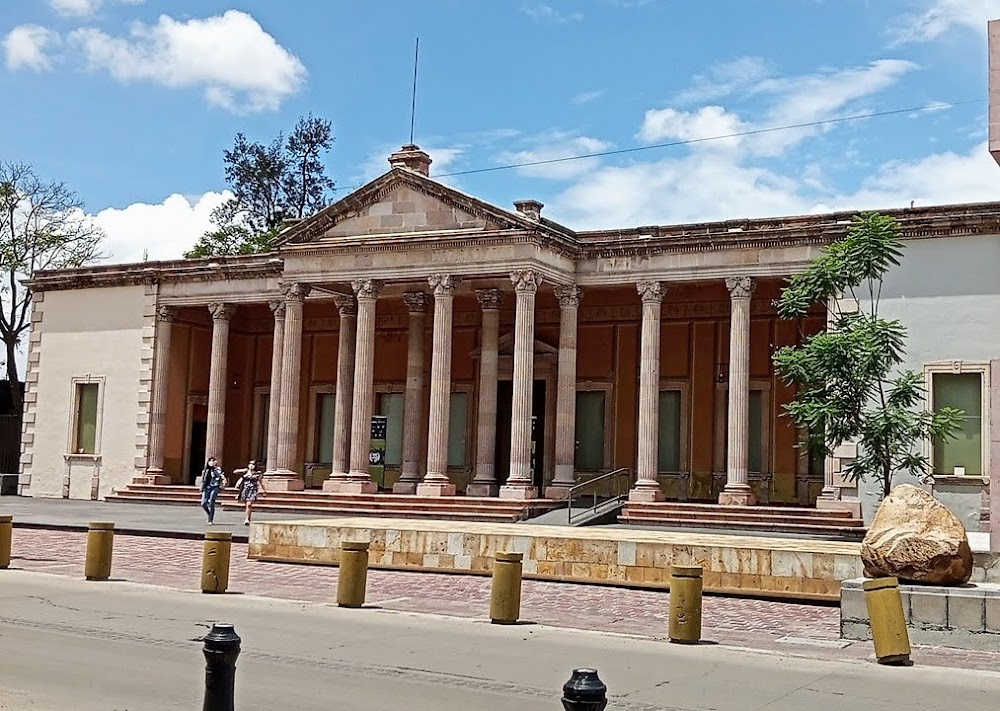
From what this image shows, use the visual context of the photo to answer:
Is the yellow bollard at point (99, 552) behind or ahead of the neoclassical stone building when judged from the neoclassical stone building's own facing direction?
ahead

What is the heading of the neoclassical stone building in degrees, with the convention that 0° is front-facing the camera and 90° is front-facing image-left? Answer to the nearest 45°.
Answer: approximately 45°

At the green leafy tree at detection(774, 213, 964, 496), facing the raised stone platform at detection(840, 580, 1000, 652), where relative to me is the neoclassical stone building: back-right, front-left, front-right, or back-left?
back-right

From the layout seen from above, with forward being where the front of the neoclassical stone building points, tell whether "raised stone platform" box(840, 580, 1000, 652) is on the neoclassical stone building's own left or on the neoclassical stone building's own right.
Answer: on the neoclassical stone building's own left

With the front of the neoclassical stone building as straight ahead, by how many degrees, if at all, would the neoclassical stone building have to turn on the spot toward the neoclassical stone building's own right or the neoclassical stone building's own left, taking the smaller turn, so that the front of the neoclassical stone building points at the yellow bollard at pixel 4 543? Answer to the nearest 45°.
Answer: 0° — it already faces it

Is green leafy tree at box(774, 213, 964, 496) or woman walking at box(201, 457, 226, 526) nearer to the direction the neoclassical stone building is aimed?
the woman walking

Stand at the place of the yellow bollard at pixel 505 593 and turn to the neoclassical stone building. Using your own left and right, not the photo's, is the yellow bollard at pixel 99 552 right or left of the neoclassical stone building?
left

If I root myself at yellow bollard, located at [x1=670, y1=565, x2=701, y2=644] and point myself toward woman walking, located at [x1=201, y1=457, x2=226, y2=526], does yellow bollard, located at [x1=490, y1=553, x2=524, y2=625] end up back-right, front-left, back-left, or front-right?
front-left

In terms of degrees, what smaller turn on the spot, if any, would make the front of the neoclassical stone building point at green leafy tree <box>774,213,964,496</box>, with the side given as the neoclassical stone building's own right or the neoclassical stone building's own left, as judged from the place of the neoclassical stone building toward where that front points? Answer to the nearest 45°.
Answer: approximately 90° to the neoclassical stone building's own left

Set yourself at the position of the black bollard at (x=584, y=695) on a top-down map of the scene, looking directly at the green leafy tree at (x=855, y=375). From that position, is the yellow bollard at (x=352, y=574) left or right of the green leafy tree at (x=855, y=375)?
left

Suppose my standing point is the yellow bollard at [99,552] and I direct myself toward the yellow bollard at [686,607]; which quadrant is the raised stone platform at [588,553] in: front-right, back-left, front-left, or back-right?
front-left

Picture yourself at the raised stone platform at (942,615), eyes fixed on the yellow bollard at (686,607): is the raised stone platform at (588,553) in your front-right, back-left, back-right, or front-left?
front-right

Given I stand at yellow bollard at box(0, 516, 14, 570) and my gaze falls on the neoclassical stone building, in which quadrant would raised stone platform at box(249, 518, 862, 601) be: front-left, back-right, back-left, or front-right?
front-right

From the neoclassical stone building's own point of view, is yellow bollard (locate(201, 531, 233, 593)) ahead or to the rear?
ahead
